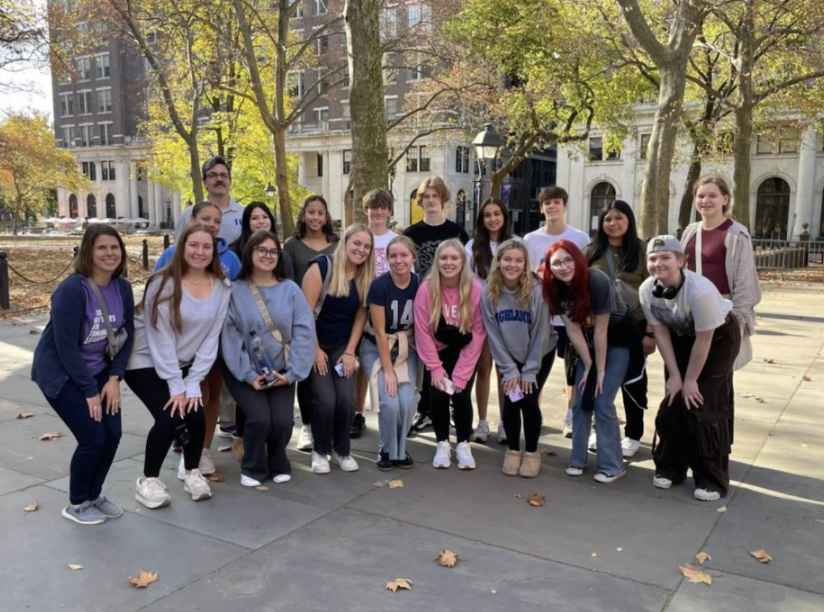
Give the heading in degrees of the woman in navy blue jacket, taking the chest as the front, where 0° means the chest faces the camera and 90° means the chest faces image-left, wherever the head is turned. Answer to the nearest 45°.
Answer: approximately 315°

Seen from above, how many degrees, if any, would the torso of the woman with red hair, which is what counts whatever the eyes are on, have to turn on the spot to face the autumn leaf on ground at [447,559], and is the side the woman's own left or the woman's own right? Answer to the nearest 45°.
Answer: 0° — they already face it

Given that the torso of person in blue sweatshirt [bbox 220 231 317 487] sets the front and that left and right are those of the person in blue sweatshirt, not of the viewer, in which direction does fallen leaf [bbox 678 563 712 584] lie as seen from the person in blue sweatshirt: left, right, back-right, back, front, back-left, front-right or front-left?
front-left

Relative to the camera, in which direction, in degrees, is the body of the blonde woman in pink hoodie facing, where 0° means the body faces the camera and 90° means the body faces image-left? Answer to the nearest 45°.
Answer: approximately 0°

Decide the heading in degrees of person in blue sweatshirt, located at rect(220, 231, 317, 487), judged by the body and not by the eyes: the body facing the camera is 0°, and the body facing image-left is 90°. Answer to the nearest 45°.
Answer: approximately 0°

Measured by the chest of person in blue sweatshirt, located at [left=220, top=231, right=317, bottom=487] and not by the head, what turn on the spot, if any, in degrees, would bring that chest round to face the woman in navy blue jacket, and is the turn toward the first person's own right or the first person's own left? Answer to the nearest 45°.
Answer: approximately 45° to the first person's own right

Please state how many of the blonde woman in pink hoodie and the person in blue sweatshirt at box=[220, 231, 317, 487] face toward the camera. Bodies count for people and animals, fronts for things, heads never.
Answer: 2

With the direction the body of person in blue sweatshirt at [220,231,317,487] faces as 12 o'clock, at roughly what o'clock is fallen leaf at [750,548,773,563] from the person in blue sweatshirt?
The fallen leaf is roughly at 10 o'clock from the person in blue sweatshirt.
